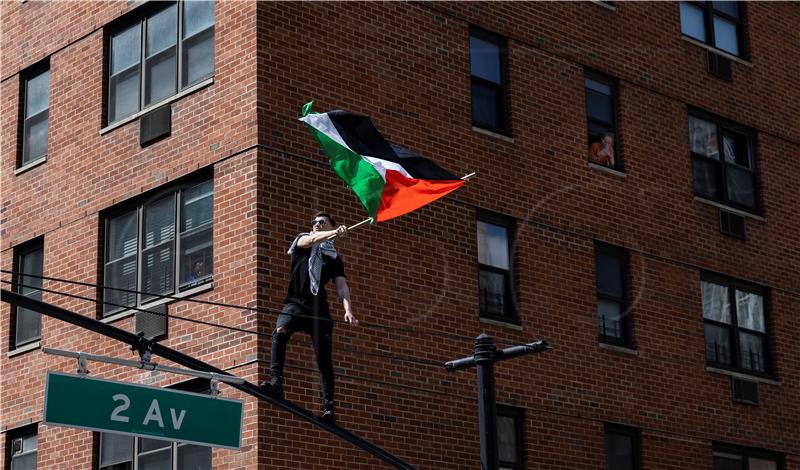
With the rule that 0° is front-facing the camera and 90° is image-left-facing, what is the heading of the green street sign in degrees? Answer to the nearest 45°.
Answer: approximately 0°

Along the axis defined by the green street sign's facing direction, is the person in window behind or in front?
behind
